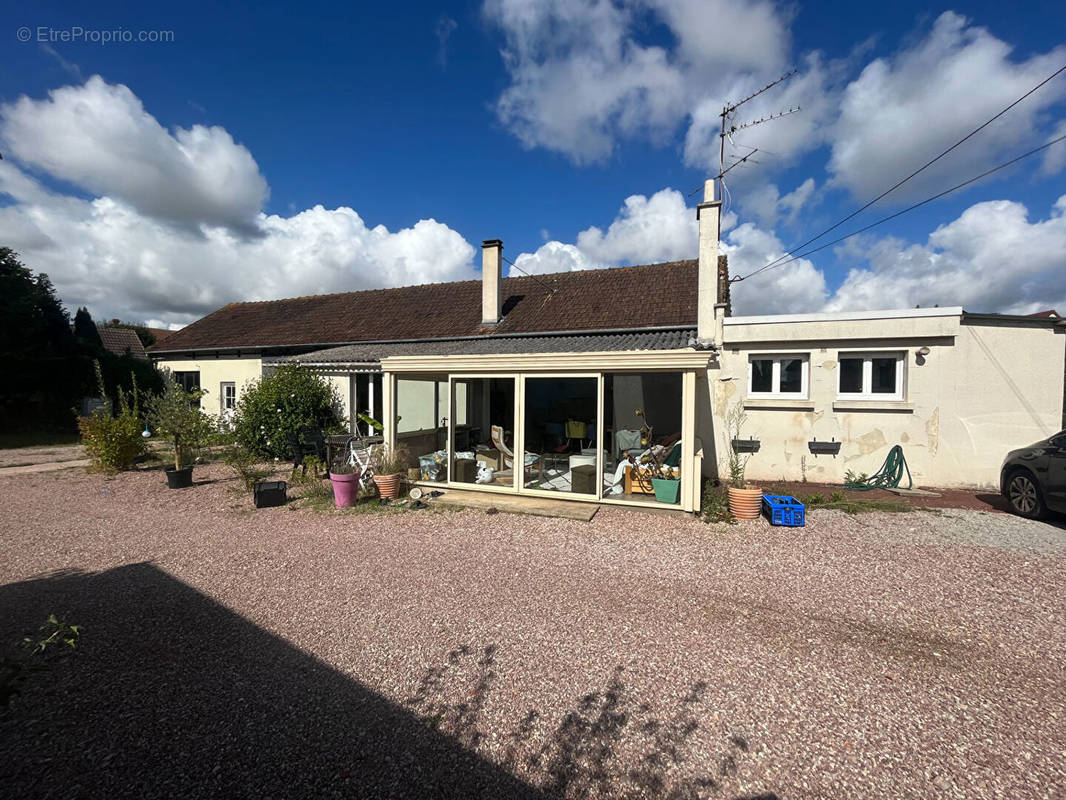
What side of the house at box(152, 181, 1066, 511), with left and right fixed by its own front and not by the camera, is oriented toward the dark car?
left

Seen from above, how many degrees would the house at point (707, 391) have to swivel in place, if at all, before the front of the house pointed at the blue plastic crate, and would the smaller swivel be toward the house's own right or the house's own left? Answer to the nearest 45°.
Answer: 0° — it already faces it

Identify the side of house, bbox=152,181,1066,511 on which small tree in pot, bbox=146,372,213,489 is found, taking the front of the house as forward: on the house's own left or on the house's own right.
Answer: on the house's own right

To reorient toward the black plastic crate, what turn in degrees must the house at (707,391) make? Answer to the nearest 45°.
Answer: approximately 90° to its right

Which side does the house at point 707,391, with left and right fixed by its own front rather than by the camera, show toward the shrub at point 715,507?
front

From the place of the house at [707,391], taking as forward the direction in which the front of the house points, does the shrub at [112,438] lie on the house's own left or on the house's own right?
on the house's own right

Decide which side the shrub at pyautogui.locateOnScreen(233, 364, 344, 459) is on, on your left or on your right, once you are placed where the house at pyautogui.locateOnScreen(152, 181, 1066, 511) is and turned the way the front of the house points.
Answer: on your right

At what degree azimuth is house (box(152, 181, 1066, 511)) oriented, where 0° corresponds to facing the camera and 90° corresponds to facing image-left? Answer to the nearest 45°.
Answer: approximately 0°

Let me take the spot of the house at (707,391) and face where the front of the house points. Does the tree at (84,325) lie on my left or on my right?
on my right

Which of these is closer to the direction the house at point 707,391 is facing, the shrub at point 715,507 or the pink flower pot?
the shrub
